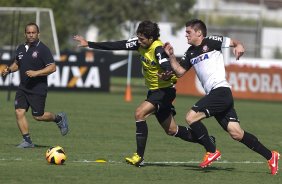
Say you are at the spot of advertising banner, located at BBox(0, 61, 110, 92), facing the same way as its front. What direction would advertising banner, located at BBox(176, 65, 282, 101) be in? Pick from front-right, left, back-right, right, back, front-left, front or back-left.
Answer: left

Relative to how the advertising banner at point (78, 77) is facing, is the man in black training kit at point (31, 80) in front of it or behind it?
in front

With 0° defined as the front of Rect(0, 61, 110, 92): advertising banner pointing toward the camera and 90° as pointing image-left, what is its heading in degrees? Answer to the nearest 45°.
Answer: approximately 0°

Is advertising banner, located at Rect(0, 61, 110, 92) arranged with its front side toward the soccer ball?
yes

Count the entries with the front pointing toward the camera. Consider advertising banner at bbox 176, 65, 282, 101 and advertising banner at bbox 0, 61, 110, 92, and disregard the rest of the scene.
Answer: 2

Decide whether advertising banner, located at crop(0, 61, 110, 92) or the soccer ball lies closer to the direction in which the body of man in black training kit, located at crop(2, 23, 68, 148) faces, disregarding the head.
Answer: the soccer ball

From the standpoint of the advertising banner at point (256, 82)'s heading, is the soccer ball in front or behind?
in front

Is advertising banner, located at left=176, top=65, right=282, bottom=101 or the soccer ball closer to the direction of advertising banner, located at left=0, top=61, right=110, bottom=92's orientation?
the soccer ball

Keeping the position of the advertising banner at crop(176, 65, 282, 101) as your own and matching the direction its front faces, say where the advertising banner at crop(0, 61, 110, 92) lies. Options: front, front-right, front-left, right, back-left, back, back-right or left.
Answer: right
